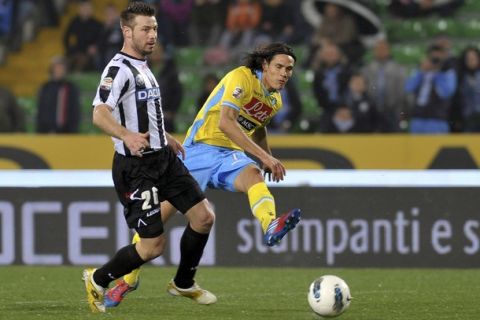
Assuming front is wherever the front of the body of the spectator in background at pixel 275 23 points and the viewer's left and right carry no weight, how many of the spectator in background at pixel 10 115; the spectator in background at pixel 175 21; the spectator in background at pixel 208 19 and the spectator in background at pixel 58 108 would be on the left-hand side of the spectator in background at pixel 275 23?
0

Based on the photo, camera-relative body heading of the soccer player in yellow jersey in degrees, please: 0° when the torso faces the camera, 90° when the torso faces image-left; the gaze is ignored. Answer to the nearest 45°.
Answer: approximately 315°

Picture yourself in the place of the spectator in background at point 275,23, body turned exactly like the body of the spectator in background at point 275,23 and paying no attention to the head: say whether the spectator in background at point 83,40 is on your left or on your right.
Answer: on your right

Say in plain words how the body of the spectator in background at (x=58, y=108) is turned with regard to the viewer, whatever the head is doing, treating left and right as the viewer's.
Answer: facing the viewer

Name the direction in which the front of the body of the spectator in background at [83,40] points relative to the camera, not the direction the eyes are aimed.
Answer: toward the camera

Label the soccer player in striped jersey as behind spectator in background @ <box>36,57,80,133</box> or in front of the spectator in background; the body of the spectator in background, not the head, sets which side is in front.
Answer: in front

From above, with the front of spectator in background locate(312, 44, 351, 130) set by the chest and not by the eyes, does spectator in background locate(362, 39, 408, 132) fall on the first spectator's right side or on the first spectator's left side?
on the first spectator's left side

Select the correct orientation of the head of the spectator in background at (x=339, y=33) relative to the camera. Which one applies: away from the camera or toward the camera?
toward the camera

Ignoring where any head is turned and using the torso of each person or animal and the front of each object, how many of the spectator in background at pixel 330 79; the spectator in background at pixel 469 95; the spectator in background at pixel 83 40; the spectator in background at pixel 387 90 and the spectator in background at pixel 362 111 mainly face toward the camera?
5

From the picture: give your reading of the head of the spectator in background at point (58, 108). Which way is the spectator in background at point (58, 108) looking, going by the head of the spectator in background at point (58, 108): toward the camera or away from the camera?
toward the camera

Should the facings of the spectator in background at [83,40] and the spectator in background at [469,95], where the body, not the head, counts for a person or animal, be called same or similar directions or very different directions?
same or similar directions

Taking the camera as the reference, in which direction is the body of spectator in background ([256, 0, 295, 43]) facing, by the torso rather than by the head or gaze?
toward the camera

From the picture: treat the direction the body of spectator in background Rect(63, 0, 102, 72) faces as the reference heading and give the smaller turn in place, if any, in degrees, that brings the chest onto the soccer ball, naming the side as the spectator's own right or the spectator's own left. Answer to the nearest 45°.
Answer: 0° — they already face it
